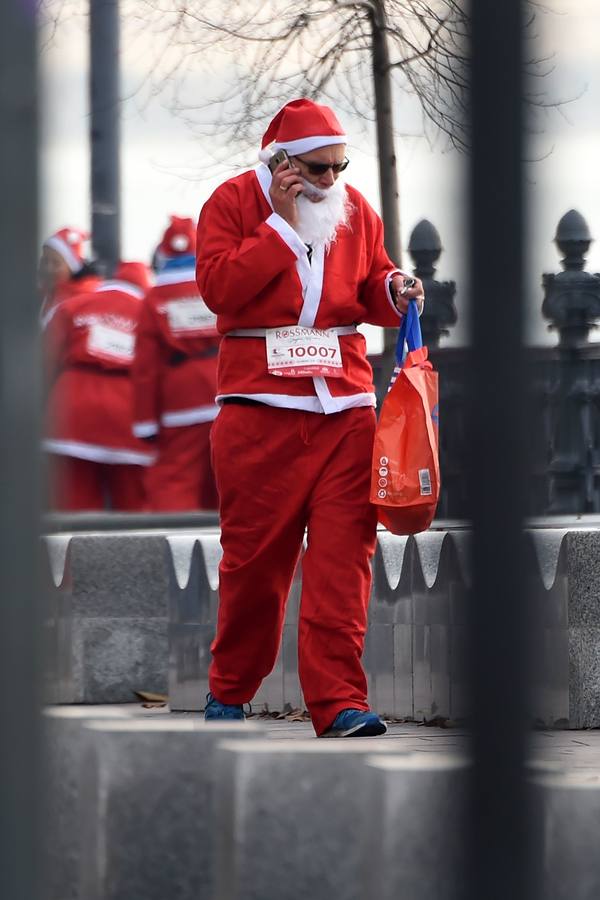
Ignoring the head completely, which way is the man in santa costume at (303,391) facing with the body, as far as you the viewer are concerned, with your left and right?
facing the viewer and to the right of the viewer

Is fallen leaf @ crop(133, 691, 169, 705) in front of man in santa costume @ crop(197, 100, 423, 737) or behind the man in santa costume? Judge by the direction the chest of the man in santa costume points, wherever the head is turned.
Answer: behind

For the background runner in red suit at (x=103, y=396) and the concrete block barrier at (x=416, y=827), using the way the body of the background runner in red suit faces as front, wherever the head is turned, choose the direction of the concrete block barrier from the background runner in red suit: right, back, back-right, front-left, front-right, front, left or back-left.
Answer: back

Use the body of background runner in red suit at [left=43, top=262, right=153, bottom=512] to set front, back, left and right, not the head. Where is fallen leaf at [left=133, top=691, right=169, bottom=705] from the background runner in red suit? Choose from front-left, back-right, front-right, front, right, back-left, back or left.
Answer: back

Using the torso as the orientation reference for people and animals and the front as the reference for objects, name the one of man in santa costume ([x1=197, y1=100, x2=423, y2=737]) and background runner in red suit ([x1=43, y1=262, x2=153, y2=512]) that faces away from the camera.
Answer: the background runner in red suit

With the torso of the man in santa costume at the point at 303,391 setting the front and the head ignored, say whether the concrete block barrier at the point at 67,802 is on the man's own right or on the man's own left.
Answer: on the man's own right

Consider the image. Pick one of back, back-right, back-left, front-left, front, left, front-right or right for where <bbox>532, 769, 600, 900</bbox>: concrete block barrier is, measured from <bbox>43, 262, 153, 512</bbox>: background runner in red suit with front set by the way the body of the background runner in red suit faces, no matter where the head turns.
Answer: back

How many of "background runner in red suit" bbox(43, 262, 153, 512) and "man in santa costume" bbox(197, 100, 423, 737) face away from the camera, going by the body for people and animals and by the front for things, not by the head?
1

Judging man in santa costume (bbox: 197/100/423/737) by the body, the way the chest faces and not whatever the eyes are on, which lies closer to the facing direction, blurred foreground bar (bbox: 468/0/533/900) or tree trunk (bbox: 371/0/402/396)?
the blurred foreground bar

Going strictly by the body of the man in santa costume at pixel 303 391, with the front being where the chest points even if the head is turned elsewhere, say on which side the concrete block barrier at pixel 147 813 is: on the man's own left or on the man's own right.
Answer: on the man's own right

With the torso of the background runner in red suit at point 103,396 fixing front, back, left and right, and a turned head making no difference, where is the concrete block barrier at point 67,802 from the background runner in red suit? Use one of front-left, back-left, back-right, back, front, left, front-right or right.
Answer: back

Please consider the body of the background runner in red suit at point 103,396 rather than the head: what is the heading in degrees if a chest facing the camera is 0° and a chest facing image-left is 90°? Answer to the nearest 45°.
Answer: approximately 180°

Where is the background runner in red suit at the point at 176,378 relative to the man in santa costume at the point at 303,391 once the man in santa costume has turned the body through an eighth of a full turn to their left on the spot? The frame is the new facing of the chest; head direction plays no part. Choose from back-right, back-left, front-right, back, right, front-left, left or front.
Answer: left

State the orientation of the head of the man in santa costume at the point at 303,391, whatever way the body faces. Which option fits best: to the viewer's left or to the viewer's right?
to the viewer's right

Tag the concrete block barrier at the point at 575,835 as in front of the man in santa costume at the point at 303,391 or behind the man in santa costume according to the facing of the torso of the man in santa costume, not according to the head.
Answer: in front

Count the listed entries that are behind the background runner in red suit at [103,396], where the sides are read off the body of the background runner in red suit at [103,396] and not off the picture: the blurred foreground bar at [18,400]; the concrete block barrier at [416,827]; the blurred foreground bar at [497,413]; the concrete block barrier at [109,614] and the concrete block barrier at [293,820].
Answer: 5
